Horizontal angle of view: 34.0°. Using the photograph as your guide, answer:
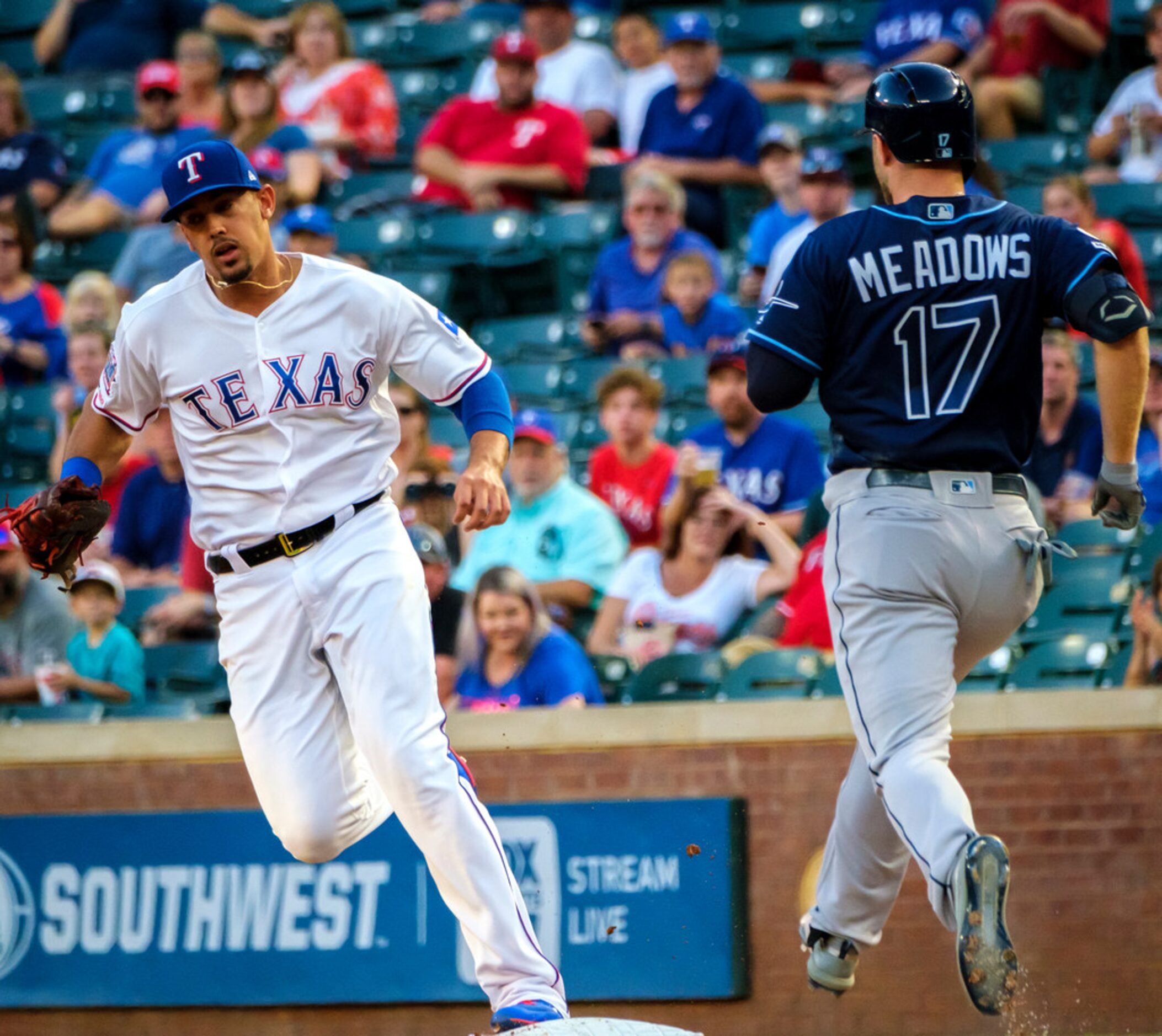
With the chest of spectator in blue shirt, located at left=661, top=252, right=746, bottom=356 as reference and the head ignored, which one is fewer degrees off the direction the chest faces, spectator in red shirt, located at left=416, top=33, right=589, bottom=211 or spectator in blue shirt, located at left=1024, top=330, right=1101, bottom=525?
the spectator in blue shirt

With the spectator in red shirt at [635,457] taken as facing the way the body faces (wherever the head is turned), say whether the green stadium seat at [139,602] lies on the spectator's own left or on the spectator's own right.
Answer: on the spectator's own right

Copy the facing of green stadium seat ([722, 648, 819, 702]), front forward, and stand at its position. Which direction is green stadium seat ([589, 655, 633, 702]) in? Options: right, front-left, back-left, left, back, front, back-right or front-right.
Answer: back-right

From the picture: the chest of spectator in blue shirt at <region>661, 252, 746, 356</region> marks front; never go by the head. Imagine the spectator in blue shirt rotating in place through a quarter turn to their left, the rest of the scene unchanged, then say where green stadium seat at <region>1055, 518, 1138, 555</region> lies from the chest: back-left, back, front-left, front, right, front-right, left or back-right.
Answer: front-right

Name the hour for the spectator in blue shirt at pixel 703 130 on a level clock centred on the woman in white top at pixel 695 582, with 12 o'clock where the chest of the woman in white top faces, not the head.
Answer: The spectator in blue shirt is roughly at 6 o'clock from the woman in white top.

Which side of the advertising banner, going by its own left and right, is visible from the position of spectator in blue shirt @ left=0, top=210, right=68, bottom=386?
back

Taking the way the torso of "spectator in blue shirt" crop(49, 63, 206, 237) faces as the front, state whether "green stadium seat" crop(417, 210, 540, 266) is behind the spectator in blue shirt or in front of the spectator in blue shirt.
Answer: in front

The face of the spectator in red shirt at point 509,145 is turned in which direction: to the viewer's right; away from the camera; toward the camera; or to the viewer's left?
toward the camera

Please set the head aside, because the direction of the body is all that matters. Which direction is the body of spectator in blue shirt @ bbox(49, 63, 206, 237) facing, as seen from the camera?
toward the camera

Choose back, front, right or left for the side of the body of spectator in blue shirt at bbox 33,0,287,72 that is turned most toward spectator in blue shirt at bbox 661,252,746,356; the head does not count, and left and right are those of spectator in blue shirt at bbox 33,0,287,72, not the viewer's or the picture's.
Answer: front

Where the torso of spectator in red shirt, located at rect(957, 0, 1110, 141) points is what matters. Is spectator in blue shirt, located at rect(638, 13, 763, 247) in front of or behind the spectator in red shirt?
in front

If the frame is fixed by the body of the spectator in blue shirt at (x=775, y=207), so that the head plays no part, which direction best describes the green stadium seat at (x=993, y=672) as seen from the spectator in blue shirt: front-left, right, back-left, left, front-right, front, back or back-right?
front-left

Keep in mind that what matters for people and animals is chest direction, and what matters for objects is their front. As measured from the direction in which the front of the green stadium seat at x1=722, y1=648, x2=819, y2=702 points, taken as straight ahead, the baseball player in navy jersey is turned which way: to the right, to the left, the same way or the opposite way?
the opposite way

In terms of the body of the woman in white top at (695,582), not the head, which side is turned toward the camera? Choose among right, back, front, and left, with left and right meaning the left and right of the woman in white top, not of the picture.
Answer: front

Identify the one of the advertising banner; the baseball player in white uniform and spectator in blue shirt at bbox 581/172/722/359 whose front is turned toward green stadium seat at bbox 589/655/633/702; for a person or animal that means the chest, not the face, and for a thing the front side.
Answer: the spectator in blue shirt

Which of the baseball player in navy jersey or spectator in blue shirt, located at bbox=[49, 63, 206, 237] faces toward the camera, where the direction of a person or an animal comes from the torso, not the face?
the spectator in blue shirt

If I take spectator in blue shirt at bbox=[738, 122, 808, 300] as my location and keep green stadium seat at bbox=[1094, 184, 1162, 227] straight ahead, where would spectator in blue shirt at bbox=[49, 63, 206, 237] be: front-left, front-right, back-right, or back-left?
back-left

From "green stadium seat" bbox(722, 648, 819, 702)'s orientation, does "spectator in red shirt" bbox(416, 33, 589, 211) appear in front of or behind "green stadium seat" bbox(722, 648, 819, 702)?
behind

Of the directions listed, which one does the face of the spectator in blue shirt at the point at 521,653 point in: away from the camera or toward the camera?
toward the camera

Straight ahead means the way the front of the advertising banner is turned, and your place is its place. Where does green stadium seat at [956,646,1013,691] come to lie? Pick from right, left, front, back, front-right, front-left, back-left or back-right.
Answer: left

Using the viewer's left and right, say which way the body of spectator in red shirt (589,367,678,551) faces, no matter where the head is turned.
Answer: facing the viewer

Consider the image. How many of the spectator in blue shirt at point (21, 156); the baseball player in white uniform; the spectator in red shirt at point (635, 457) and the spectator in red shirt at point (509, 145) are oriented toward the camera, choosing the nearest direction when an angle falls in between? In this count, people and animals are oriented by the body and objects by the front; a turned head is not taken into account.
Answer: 4
